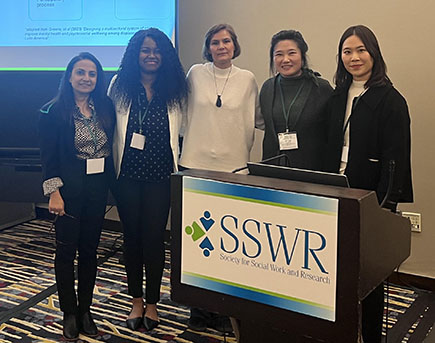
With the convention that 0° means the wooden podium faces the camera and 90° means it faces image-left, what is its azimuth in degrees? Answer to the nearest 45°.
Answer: approximately 45°

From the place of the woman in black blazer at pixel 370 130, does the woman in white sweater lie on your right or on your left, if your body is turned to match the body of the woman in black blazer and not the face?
on your right

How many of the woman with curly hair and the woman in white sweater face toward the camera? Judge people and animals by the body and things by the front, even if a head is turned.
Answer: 2

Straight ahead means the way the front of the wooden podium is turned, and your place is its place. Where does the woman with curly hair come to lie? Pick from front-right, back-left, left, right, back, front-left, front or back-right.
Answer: right

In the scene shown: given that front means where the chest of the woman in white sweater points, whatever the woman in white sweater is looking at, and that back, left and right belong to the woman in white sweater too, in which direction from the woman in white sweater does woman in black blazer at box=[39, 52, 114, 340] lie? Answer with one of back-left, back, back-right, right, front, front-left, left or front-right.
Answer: right

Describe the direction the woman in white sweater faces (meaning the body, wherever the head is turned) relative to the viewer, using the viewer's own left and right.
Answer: facing the viewer

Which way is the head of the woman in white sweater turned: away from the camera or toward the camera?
toward the camera

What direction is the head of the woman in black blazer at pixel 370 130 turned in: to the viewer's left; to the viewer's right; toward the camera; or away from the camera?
toward the camera

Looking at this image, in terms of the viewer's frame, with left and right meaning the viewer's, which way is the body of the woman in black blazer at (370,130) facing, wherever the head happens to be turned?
facing the viewer and to the left of the viewer

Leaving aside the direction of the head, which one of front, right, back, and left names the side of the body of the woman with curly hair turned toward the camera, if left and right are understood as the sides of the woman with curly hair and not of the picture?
front

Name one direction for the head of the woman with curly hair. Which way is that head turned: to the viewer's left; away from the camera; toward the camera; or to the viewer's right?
toward the camera
